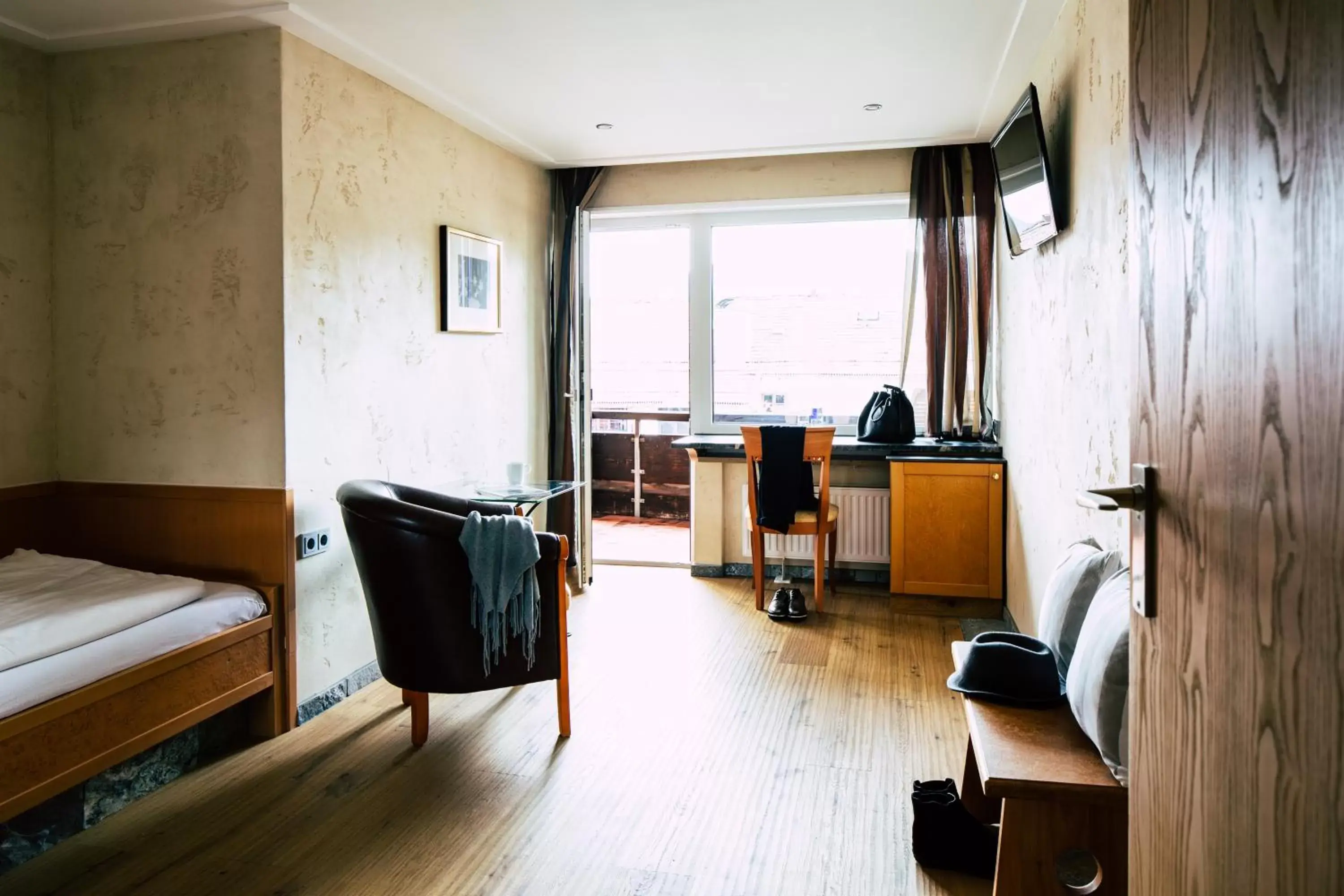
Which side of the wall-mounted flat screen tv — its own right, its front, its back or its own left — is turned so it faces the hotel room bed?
front

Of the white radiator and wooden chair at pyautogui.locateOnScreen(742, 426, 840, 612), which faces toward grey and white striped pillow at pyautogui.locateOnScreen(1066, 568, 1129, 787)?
the white radiator

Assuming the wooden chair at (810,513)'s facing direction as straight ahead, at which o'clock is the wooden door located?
The wooden door is roughly at 6 o'clock from the wooden chair.

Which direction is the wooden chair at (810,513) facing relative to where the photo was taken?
away from the camera

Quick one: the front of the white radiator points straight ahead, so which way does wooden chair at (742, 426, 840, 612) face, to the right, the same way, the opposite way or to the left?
the opposite way

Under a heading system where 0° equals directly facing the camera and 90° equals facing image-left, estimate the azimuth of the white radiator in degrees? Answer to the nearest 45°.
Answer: approximately 0°

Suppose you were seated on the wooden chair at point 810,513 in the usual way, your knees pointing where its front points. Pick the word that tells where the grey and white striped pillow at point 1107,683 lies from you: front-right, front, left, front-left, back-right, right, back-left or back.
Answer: back

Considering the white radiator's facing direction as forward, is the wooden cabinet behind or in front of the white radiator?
in front

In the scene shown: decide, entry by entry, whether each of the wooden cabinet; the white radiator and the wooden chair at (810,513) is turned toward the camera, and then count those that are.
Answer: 2

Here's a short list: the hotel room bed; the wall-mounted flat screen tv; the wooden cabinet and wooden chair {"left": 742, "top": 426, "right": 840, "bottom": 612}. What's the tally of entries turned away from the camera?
1

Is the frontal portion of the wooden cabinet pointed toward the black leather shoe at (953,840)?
yes

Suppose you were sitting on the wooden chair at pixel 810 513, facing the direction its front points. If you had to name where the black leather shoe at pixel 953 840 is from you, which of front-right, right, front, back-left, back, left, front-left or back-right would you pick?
back

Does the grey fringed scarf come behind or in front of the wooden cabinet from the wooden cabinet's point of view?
in front

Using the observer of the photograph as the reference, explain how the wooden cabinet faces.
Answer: facing the viewer

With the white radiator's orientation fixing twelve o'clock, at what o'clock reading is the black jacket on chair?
The black jacket on chair is roughly at 1 o'clock from the white radiator.

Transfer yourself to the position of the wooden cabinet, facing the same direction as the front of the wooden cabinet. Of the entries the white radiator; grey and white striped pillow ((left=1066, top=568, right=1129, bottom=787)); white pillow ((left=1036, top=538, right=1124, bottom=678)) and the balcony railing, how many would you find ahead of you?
2

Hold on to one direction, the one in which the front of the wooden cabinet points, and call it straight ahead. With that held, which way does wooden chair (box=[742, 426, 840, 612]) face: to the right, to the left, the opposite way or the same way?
the opposite way

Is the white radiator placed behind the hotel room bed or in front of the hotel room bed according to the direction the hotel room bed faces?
behind
